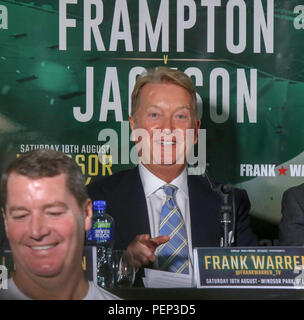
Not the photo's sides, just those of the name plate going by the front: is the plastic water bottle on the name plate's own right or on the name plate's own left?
on the name plate's own right

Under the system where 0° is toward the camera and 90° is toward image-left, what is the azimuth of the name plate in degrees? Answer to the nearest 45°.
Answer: approximately 0°

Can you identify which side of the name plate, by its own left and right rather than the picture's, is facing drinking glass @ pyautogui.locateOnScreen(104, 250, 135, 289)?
right
